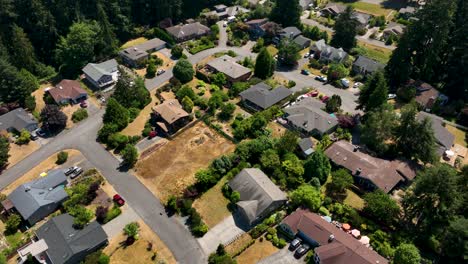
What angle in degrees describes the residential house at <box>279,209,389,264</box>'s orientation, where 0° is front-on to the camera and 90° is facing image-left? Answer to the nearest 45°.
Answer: approximately 45°

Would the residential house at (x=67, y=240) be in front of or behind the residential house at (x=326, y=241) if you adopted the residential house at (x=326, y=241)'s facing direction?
in front
